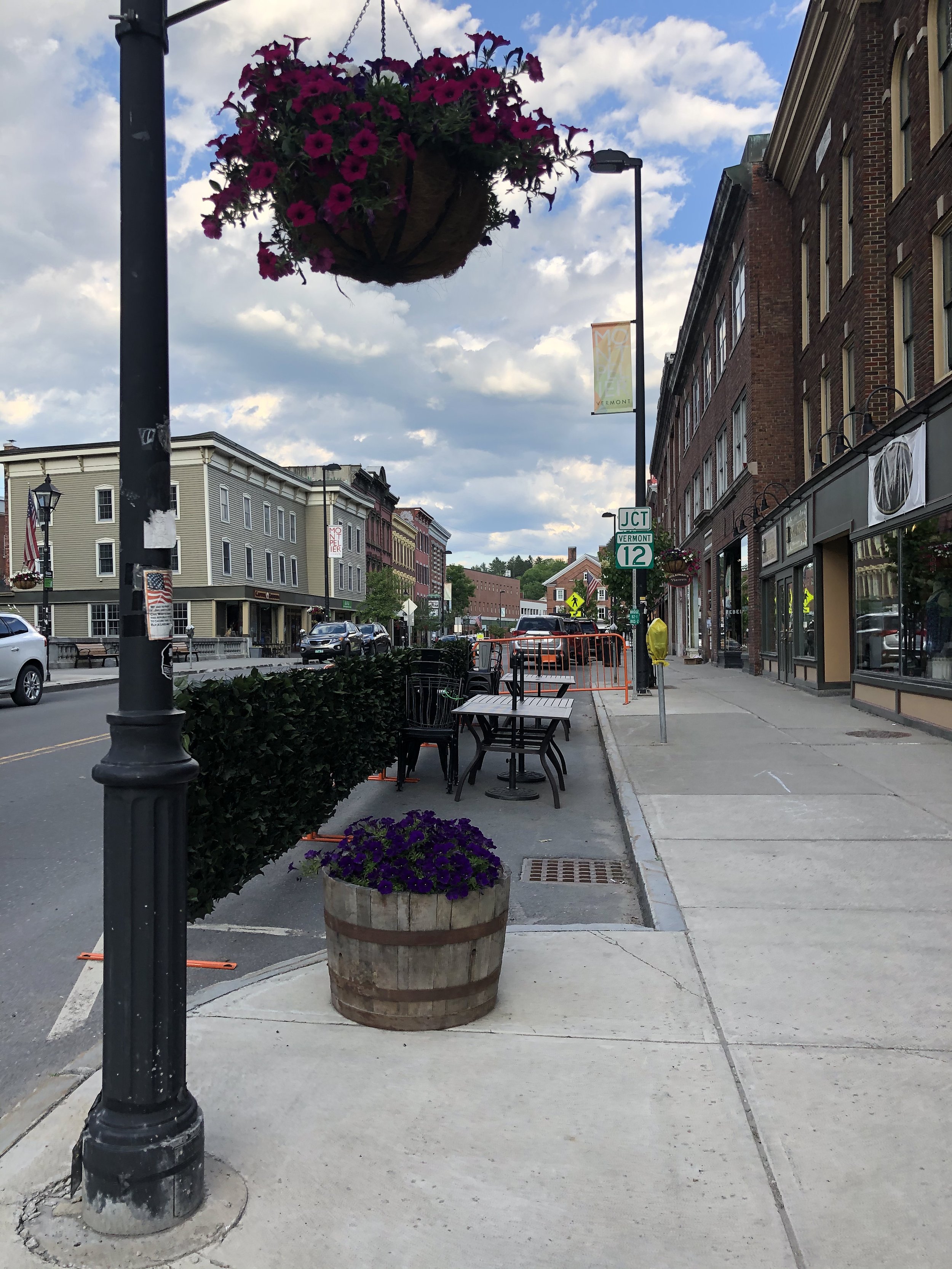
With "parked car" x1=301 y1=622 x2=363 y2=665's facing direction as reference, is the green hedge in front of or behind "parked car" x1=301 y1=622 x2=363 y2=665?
in front

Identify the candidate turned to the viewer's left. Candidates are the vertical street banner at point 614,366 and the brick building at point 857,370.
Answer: the brick building

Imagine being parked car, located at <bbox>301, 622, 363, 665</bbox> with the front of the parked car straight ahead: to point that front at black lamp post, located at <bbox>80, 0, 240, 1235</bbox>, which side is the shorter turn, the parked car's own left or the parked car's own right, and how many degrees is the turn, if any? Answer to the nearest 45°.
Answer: approximately 45° to the parked car's own left

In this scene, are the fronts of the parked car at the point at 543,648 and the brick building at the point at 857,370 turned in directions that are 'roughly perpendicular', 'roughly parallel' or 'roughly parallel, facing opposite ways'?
roughly perpendicular

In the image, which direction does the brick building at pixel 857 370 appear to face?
to the viewer's left

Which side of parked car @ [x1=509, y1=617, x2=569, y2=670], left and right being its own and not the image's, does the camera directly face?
back

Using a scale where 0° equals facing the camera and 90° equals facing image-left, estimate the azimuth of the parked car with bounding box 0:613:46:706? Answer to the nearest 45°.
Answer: approximately 45°
